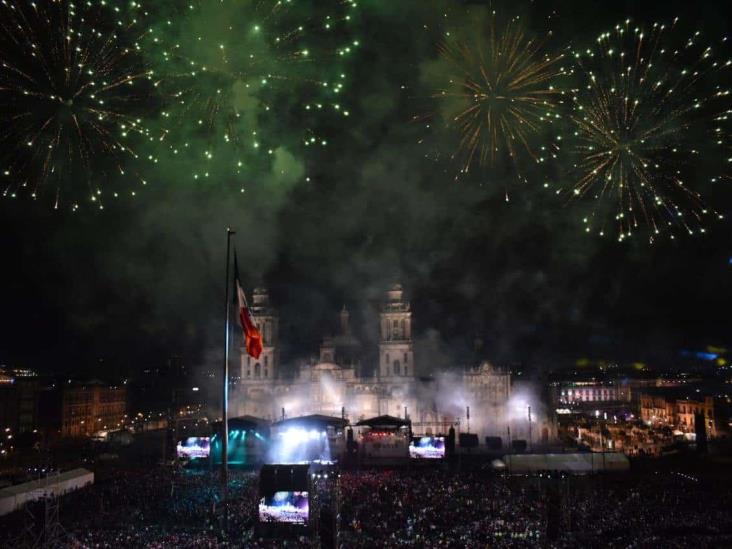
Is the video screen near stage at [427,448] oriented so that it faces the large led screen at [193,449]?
no

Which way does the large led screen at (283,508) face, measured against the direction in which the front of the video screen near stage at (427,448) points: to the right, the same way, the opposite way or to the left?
the same way

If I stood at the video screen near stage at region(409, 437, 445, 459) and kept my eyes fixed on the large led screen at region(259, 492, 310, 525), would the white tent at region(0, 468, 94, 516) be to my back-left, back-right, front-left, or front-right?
front-right

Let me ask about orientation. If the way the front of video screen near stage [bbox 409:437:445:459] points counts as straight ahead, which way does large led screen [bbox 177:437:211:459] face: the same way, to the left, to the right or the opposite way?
the same way

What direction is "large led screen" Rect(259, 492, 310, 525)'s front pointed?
toward the camera

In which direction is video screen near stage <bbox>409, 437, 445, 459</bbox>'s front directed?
toward the camera

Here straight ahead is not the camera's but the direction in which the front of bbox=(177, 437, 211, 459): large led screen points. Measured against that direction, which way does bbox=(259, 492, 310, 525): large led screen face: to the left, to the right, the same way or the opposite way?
the same way

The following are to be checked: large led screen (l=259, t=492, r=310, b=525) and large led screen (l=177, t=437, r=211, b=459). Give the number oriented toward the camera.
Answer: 2

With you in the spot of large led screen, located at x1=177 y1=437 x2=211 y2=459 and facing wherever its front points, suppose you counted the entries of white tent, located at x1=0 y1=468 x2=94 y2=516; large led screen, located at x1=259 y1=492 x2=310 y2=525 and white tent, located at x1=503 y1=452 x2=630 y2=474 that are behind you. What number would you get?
0

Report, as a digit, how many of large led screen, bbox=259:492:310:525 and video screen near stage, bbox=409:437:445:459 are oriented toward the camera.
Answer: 2

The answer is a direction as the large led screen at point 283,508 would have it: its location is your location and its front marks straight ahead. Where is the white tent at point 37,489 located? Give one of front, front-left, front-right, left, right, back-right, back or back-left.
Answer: back-right

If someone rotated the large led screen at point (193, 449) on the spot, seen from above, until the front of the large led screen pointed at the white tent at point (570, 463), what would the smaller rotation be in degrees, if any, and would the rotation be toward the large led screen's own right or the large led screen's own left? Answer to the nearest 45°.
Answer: approximately 45° to the large led screen's own left

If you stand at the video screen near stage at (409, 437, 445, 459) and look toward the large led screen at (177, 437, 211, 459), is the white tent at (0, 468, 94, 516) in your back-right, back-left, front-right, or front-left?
front-left

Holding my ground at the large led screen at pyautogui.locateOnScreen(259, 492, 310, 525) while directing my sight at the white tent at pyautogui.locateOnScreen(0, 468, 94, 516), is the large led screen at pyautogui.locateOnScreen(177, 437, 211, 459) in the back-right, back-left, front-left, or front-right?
front-right

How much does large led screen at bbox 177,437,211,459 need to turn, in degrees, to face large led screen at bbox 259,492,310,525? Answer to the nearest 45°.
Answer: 0° — it already faces it

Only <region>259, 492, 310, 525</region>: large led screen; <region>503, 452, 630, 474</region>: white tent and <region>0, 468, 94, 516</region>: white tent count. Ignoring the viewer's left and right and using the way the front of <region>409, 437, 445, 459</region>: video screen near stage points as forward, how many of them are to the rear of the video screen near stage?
0

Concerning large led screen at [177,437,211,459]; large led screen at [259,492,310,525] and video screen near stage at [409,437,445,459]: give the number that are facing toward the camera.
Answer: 3
